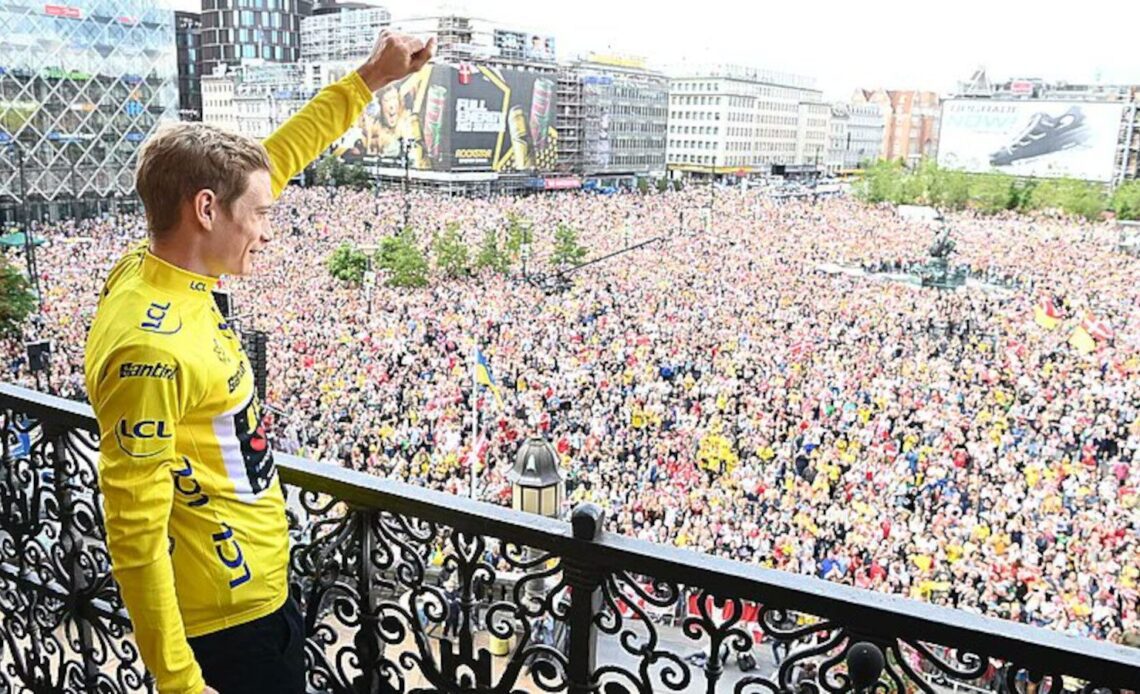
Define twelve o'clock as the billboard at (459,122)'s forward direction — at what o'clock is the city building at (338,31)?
The city building is roughly at 4 o'clock from the billboard.

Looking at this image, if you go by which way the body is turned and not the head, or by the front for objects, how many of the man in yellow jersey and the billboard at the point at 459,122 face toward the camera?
1

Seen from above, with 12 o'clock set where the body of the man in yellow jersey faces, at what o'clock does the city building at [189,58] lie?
The city building is roughly at 9 o'clock from the man in yellow jersey.

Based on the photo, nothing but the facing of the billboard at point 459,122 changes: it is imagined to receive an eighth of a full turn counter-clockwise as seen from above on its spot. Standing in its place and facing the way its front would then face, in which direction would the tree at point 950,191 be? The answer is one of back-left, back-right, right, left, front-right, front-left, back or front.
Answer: front-left

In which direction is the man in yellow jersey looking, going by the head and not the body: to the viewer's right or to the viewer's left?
to the viewer's right

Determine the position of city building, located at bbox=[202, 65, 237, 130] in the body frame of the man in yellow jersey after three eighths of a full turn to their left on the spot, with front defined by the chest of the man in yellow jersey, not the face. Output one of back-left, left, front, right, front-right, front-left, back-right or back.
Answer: front-right

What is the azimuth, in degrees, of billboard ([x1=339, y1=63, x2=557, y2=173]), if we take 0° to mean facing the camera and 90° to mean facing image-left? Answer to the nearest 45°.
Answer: approximately 0°

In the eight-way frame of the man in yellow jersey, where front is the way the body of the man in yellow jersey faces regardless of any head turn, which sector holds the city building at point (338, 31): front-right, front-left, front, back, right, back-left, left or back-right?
left

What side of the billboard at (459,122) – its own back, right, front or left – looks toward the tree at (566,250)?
front

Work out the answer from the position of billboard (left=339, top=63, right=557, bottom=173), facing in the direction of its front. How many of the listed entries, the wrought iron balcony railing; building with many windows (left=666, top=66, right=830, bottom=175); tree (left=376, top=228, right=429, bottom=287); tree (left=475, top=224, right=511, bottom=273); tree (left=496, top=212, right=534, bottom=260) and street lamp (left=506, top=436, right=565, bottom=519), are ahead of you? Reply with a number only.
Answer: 5

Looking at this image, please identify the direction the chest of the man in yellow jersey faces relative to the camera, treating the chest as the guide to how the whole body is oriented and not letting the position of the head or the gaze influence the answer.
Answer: to the viewer's right

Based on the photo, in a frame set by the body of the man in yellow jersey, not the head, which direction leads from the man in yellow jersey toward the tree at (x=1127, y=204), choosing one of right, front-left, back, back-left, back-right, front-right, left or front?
front-left

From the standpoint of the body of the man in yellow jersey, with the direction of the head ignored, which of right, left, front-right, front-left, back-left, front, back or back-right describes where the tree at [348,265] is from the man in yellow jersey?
left

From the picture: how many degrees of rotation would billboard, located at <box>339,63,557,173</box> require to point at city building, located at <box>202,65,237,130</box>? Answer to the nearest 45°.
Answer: approximately 90° to its right
